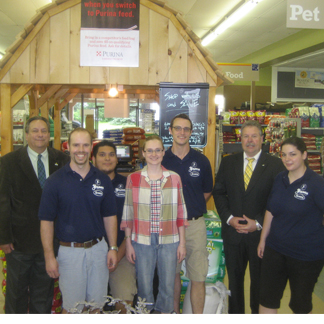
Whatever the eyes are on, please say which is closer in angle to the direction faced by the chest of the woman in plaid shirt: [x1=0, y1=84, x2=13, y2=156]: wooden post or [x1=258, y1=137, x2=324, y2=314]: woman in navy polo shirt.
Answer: the woman in navy polo shirt

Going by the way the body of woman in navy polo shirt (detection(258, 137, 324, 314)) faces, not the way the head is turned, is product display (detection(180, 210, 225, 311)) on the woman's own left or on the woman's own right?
on the woman's own right

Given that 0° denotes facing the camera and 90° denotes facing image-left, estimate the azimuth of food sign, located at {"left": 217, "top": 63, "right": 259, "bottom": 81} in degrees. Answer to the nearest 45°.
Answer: approximately 0°

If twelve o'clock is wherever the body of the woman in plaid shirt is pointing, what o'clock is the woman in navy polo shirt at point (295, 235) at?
The woman in navy polo shirt is roughly at 9 o'clock from the woman in plaid shirt.

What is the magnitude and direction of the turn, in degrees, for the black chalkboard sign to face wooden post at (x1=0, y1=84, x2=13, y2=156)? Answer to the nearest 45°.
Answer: approximately 90° to its right

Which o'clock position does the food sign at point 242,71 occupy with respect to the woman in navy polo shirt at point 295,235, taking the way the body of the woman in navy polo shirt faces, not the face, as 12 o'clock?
The food sign is roughly at 4 o'clock from the woman in navy polo shirt.
